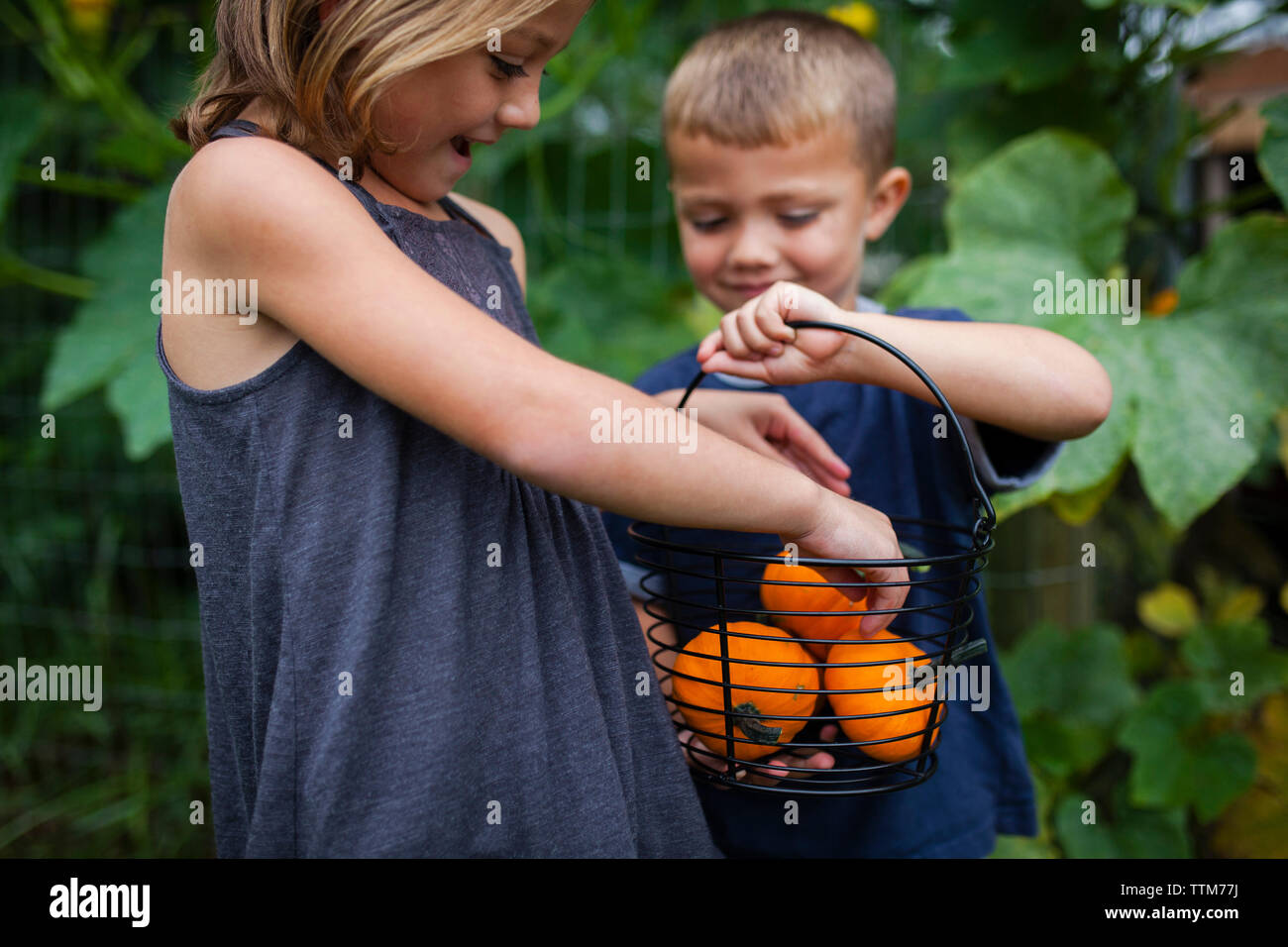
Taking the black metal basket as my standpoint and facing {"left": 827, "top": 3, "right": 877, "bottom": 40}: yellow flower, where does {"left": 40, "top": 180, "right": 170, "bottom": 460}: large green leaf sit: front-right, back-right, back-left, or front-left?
front-left

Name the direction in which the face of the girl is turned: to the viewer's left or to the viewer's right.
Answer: to the viewer's right

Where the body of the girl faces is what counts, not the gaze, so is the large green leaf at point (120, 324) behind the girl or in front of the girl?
behind

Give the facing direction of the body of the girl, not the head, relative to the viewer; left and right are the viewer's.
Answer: facing the viewer and to the right of the viewer
